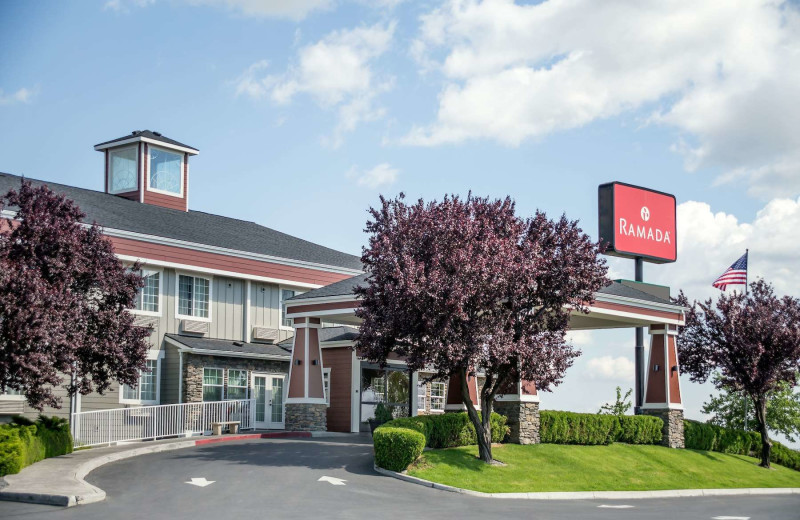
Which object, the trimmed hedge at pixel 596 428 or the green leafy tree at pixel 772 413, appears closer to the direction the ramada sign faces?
the trimmed hedge

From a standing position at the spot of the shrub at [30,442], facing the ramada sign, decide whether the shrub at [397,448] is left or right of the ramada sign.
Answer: right

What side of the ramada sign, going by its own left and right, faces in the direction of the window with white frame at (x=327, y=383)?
right

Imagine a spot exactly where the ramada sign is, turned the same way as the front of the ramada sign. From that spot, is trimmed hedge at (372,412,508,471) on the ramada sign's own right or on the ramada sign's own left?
on the ramada sign's own right

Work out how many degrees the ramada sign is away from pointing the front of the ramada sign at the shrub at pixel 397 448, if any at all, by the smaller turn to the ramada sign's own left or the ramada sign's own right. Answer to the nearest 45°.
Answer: approximately 45° to the ramada sign's own right

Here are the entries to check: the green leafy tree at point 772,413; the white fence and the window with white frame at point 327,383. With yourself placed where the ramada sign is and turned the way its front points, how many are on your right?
2

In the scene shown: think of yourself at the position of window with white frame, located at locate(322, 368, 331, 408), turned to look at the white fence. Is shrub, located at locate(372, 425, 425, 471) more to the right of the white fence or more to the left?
left

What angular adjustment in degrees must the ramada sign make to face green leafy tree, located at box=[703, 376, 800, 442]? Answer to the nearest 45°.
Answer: approximately 90° to its left

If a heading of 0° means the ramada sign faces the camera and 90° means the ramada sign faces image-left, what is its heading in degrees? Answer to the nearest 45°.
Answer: approximately 315°

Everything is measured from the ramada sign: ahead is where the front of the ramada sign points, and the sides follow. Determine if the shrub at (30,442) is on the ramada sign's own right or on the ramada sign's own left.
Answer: on the ramada sign's own right

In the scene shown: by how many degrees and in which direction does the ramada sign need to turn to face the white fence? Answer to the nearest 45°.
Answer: approximately 90° to its right
